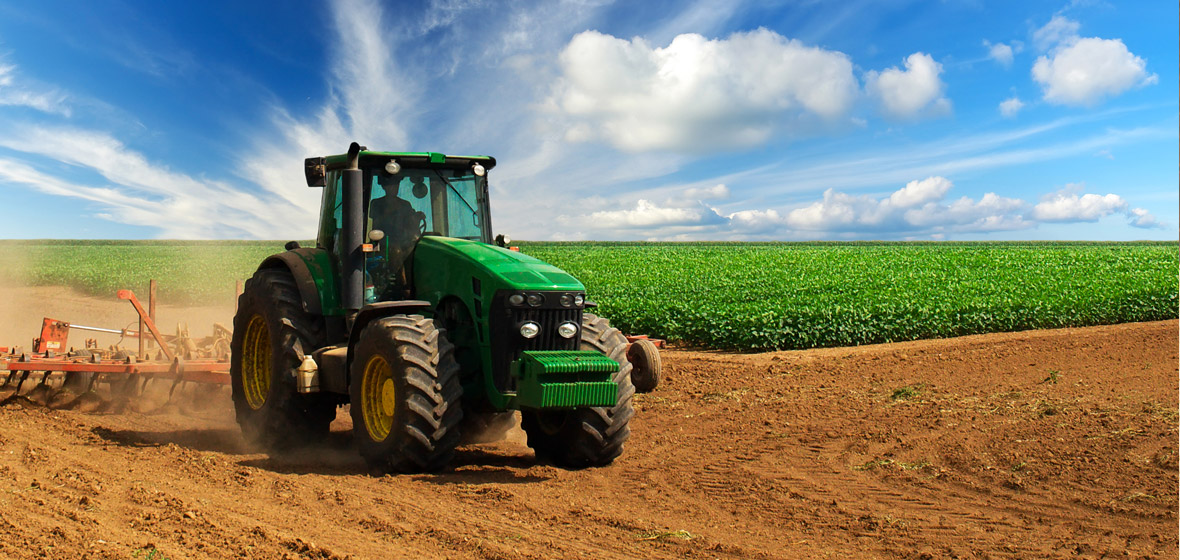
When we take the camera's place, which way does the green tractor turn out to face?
facing the viewer and to the right of the viewer

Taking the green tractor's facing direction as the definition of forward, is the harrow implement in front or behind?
behind
